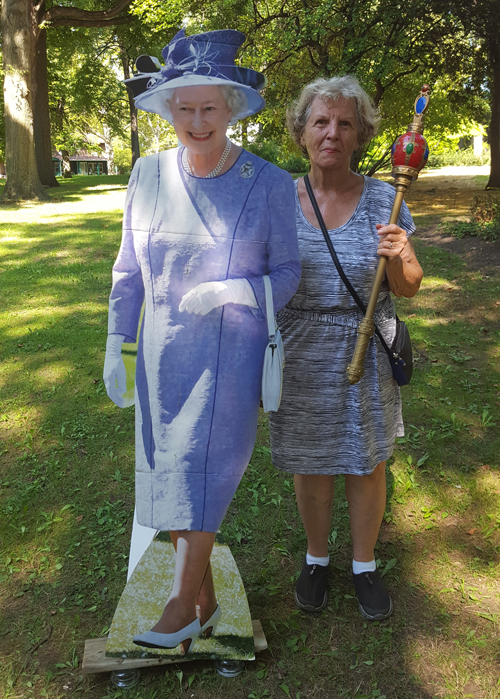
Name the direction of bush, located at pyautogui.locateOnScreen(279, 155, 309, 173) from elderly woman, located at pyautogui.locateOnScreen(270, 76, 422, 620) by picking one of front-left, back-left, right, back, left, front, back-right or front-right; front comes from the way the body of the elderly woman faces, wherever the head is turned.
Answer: back

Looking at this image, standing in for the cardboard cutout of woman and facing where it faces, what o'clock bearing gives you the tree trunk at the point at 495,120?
The tree trunk is roughly at 7 o'clock from the cardboard cutout of woman.

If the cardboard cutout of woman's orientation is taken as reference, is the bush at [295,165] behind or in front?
behind

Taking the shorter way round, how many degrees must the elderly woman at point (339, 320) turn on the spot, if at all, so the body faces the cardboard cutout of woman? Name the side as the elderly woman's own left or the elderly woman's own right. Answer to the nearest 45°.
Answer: approximately 45° to the elderly woman's own right

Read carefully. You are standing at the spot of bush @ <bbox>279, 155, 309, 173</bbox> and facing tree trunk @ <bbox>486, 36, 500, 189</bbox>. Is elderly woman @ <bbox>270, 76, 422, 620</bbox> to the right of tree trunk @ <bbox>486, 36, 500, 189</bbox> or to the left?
right

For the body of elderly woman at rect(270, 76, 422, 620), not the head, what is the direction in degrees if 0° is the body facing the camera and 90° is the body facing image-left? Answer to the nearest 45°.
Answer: approximately 0°

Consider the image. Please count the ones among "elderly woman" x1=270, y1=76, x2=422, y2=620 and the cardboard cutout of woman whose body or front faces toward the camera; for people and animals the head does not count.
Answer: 2

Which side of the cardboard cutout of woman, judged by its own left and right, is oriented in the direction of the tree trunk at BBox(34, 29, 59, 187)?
back
